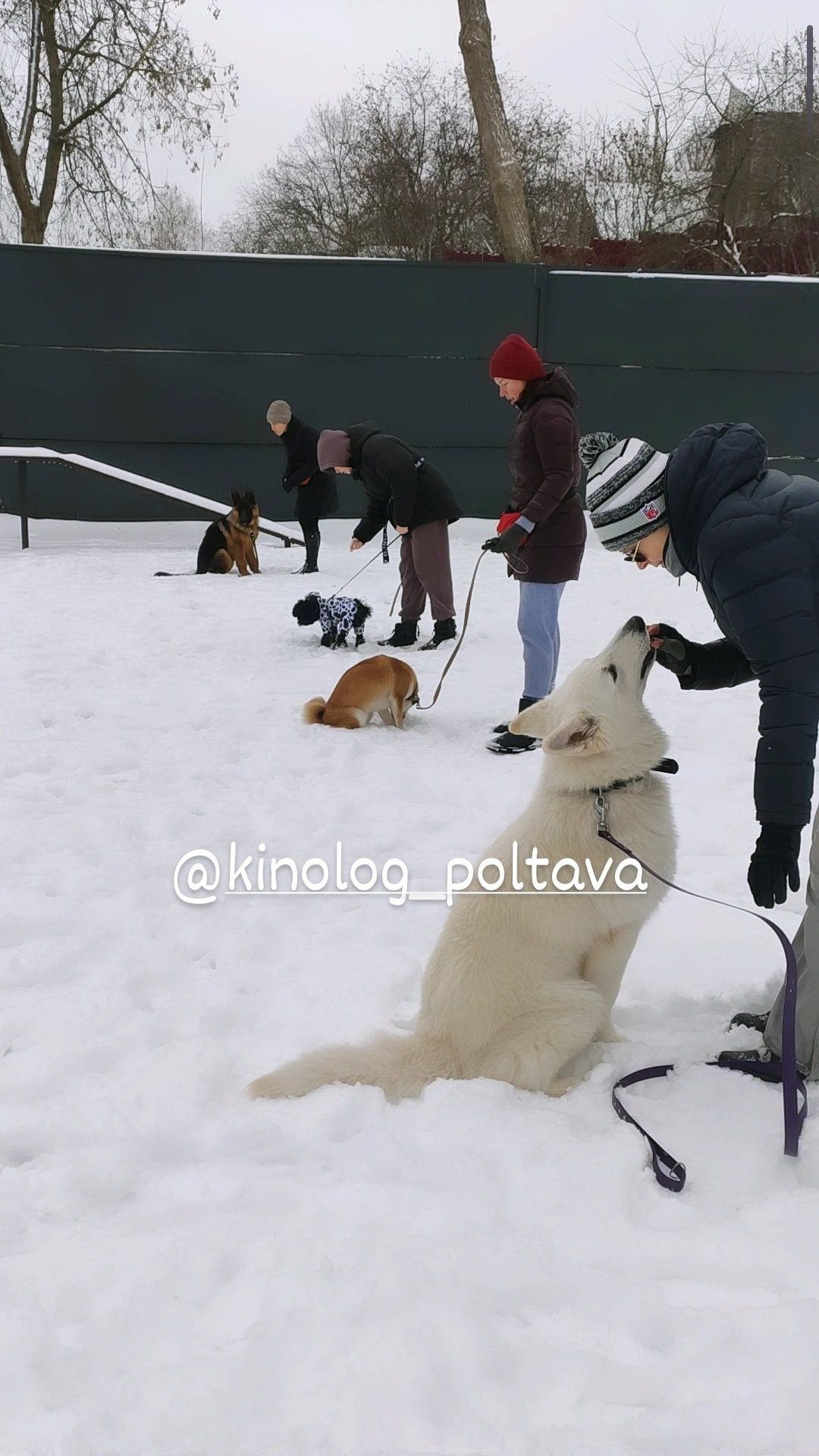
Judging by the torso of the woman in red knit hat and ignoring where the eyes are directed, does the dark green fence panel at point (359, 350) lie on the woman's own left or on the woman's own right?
on the woman's own right

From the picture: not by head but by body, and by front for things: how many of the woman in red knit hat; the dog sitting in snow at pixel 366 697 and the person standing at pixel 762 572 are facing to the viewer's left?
2

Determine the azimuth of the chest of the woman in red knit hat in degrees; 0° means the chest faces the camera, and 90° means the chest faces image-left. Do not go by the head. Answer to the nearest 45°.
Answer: approximately 90°

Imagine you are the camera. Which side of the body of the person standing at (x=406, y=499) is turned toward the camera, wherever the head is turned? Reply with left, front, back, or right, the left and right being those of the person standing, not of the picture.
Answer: left

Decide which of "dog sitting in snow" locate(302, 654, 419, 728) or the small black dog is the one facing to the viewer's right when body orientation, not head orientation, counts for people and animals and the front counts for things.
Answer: the dog sitting in snow

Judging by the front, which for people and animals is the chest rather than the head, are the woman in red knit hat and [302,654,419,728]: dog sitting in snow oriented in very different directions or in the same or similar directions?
very different directions

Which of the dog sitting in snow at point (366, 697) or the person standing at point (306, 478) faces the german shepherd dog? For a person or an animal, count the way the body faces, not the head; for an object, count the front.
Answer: the person standing

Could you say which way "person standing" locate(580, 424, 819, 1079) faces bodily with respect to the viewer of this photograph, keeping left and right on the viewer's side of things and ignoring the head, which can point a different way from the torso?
facing to the left of the viewer

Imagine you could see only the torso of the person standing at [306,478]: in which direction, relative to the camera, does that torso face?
to the viewer's left

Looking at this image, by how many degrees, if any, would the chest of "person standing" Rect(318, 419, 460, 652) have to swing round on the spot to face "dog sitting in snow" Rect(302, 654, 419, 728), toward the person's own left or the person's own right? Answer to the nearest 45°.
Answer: approximately 90° to the person's own left

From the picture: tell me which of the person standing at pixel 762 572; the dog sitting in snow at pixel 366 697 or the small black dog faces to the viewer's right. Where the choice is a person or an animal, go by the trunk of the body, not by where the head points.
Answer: the dog sitting in snow

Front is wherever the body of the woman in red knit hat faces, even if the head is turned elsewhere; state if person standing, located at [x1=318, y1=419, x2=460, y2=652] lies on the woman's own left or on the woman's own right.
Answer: on the woman's own right

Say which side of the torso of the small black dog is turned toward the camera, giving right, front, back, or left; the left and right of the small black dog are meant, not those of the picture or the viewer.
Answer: left

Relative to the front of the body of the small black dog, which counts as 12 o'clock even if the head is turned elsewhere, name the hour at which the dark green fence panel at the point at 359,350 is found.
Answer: The dark green fence panel is roughly at 3 o'clock from the small black dog.
